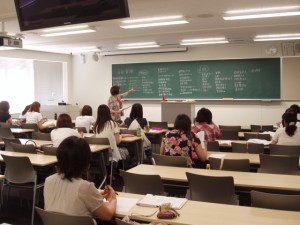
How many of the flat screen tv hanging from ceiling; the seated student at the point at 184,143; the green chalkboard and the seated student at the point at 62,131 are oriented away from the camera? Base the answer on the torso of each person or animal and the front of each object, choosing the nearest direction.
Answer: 2

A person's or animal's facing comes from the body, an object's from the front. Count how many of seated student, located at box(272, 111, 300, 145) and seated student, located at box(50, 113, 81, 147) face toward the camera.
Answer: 0

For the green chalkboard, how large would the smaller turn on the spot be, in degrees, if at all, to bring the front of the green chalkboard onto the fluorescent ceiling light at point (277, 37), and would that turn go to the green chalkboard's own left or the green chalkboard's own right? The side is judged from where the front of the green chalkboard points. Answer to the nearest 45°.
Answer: approximately 45° to the green chalkboard's own left

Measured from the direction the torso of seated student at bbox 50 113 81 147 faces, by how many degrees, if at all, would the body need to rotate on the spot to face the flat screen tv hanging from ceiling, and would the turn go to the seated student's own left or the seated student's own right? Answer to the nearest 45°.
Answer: approximately 180°

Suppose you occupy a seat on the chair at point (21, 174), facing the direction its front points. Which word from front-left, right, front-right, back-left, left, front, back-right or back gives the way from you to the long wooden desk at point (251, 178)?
right

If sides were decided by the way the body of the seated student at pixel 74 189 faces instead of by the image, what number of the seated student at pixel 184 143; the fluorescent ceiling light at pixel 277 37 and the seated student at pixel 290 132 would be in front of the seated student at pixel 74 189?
3

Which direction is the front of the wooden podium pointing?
toward the camera

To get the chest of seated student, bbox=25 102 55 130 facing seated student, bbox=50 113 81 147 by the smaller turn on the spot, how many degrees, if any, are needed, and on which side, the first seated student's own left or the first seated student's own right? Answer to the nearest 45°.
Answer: approximately 135° to the first seated student's own right

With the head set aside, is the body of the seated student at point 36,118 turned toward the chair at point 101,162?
no

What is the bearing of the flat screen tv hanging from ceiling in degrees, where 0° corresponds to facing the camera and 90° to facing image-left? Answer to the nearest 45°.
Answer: approximately 45°

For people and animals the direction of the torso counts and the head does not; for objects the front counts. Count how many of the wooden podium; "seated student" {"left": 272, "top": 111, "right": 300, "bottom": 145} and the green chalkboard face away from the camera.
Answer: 1

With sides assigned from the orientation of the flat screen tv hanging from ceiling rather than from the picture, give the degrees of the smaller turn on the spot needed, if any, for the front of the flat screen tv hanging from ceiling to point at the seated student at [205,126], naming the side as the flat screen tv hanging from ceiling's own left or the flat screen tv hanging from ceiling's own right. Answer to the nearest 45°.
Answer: approximately 180°

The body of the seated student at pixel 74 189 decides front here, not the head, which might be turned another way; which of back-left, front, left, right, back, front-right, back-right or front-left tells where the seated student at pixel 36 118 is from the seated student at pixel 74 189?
front-left

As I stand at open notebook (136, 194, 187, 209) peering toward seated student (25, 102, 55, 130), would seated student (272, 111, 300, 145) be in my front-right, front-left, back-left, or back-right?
front-right

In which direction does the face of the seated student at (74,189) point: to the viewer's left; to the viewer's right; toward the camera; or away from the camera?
away from the camera

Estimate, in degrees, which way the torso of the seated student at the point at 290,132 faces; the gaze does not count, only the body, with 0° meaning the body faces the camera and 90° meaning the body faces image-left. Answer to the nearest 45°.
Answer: approximately 180°

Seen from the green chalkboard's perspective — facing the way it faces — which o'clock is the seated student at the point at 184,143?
The seated student is roughly at 12 o'clock from the green chalkboard.

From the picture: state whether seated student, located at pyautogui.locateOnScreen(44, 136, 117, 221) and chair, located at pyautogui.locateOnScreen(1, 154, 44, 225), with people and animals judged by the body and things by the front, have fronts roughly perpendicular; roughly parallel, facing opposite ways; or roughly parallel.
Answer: roughly parallel

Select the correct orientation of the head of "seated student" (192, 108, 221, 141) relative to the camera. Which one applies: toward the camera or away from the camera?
away from the camera

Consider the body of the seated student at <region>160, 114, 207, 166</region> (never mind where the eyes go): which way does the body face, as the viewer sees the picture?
away from the camera
